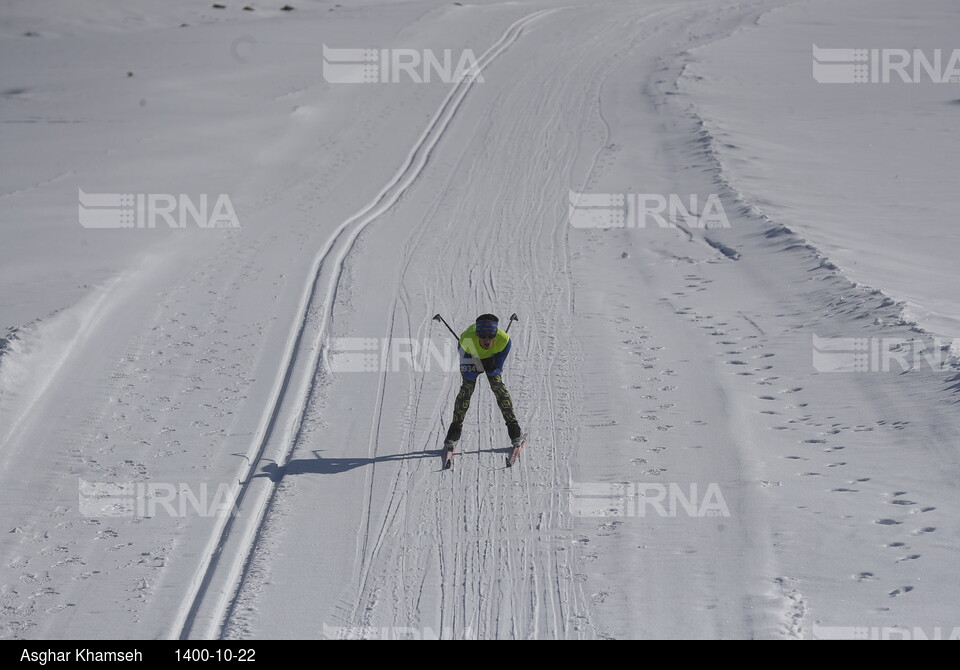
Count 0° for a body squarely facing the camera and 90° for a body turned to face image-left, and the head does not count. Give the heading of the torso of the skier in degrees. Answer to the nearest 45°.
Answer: approximately 0°
